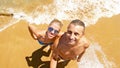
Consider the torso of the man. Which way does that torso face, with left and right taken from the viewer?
facing the viewer

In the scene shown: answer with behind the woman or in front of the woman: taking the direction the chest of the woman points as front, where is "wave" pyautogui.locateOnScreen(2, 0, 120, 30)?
behind

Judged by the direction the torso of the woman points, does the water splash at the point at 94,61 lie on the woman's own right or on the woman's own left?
on the woman's own left

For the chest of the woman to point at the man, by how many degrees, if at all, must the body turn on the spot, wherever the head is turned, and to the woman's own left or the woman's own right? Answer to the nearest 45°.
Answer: approximately 90° to the woman's own left

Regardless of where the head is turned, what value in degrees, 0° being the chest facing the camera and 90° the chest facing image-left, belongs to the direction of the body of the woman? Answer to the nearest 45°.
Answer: approximately 0°

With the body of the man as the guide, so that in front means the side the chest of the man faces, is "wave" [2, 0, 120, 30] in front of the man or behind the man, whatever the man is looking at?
behind

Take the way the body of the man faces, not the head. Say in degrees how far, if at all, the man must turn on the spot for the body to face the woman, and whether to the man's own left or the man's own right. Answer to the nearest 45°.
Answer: approximately 90° to the man's own right

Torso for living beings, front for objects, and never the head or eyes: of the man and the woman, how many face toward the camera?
2
